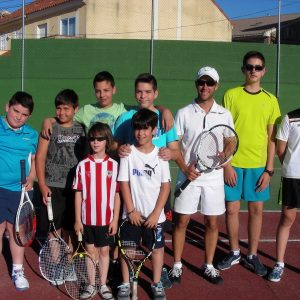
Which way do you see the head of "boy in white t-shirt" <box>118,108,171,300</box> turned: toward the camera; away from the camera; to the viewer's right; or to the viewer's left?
toward the camera

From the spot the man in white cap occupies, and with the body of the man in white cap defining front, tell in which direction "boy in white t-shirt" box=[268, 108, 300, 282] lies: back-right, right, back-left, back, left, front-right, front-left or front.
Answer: left

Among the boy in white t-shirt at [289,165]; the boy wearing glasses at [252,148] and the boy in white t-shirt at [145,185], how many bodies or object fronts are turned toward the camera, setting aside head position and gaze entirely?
3

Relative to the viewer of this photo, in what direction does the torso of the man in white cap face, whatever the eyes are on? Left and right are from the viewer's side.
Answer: facing the viewer

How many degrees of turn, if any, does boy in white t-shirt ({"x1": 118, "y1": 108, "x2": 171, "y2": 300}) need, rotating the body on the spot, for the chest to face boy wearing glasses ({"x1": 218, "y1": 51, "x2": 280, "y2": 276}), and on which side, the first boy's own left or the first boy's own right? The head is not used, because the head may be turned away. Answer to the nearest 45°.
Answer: approximately 135° to the first boy's own left

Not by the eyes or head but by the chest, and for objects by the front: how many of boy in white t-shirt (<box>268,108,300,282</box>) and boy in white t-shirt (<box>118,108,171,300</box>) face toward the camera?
2

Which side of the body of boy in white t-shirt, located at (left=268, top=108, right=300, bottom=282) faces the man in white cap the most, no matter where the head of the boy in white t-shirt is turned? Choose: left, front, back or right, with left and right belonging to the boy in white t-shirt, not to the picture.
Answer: right

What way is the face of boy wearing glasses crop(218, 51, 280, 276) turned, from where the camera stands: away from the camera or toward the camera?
toward the camera

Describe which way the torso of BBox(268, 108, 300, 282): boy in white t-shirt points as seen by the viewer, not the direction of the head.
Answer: toward the camera

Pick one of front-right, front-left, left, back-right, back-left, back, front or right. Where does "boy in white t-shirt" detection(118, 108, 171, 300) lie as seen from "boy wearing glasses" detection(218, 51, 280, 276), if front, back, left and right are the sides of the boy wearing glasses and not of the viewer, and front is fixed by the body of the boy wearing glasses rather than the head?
front-right

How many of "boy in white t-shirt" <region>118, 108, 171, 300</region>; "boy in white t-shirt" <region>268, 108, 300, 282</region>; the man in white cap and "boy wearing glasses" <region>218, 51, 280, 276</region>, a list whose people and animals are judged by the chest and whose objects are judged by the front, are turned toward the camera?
4

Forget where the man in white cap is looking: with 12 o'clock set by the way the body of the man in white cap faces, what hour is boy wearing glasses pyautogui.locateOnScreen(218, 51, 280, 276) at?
The boy wearing glasses is roughly at 8 o'clock from the man in white cap.

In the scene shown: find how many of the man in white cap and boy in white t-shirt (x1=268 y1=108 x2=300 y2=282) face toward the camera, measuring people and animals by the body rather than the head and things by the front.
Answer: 2

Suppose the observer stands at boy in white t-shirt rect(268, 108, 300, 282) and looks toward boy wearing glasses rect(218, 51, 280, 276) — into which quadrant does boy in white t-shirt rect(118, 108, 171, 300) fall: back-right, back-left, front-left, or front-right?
front-left

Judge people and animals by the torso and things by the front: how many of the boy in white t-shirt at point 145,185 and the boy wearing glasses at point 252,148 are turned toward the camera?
2

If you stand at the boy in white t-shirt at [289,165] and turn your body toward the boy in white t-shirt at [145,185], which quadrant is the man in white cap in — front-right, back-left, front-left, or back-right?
front-right
